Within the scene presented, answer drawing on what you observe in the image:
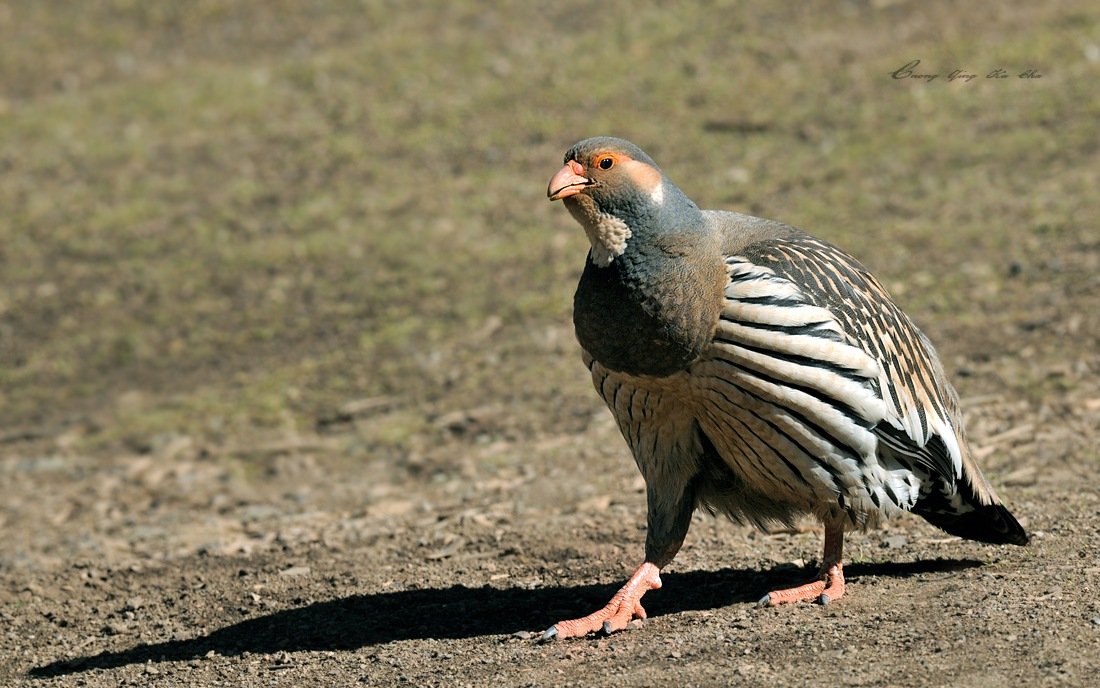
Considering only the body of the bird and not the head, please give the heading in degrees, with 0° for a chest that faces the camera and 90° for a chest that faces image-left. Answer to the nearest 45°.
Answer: approximately 45°
